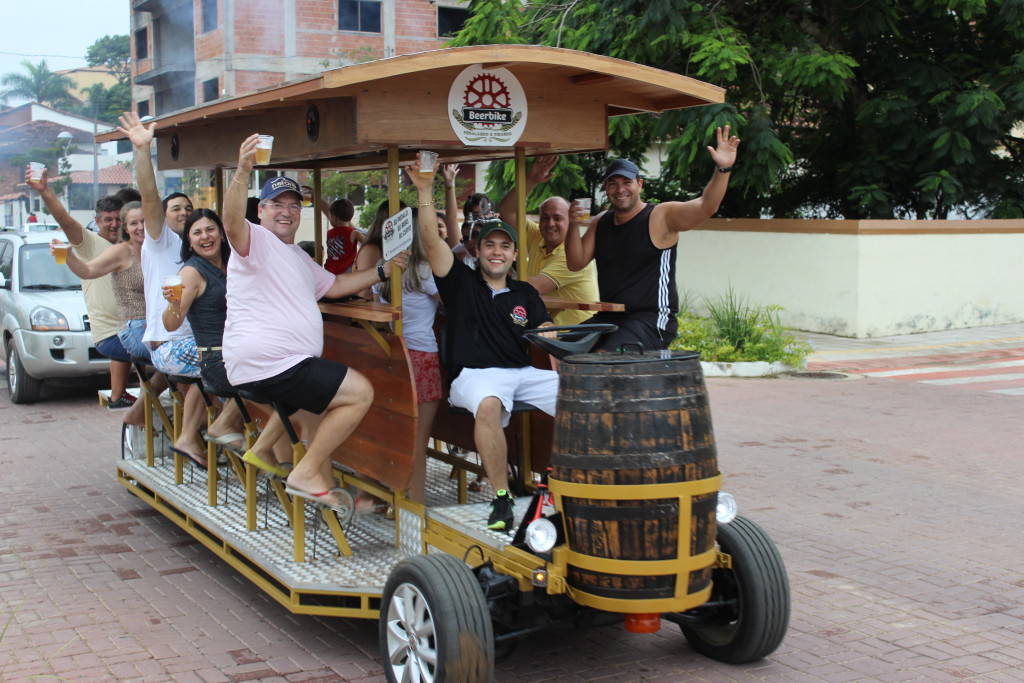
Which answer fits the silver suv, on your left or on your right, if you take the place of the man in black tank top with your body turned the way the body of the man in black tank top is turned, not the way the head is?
on your right

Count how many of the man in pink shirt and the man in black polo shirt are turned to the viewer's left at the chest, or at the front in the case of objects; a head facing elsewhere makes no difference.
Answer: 0

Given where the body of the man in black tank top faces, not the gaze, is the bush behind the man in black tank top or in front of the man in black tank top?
behind

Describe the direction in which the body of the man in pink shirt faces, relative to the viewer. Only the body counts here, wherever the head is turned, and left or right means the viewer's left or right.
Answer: facing the viewer and to the right of the viewer

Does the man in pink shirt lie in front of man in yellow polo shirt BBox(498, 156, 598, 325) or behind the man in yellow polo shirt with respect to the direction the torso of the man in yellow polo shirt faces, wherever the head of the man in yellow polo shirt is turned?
in front

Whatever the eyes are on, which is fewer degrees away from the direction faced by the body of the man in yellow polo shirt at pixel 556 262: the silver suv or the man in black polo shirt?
the man in black polo shirt
